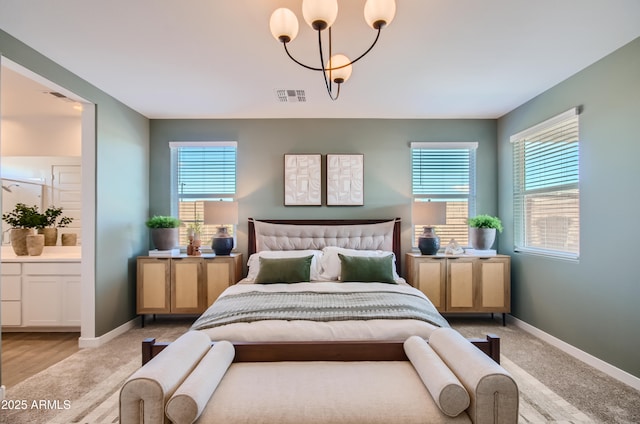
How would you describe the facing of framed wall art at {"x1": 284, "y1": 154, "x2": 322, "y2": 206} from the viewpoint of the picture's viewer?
facing the viewer

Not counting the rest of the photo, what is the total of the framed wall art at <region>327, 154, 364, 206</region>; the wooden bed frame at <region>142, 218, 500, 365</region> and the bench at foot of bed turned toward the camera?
3

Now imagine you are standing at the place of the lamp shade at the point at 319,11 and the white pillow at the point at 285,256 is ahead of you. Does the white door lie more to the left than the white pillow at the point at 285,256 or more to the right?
left

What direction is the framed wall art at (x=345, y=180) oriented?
toward the camera

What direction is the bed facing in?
toward the camera

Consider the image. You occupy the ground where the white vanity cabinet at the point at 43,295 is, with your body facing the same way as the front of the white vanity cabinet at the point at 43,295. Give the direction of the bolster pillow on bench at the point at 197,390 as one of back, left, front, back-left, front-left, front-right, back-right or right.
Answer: front

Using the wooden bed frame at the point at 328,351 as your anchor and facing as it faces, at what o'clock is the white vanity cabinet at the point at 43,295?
The white vanity cabinet is roughly at 4 o'clock from the wooden bed frame.

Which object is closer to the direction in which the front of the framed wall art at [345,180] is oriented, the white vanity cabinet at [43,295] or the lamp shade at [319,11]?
the lamp shade

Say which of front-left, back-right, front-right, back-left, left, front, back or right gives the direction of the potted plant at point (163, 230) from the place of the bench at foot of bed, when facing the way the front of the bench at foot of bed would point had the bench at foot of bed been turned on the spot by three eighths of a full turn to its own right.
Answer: front

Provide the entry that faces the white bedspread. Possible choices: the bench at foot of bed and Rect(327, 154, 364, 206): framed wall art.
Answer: the framed wall art

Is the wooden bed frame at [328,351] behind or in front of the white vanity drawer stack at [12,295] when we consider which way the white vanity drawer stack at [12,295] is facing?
in front

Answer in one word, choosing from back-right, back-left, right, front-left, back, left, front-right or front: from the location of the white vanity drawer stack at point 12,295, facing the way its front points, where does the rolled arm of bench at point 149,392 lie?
front

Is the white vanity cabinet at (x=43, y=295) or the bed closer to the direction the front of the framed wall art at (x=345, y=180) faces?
the bed

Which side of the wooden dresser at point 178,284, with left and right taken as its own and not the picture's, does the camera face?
front

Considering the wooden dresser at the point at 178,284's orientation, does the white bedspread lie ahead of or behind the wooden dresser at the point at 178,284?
ahead

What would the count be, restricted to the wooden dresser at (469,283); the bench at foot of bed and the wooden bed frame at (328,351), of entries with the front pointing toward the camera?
3
